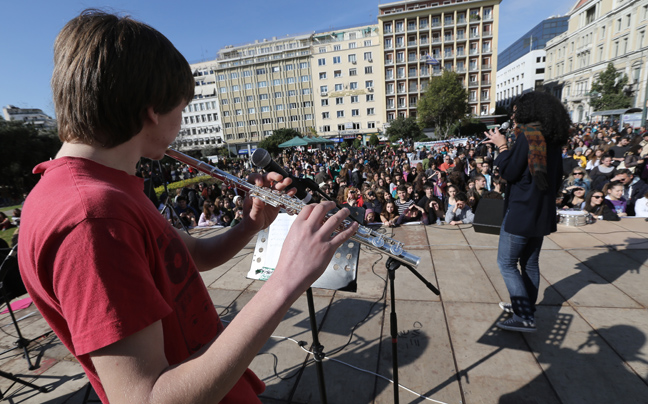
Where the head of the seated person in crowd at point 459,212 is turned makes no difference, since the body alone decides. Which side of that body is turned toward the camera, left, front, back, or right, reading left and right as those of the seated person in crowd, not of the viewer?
front

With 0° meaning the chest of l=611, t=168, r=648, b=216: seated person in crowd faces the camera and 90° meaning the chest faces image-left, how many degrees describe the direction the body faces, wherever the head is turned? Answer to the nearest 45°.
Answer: approximately 45°

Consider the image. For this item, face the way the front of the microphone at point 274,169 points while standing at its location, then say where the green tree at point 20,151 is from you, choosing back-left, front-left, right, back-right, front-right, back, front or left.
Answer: front-right

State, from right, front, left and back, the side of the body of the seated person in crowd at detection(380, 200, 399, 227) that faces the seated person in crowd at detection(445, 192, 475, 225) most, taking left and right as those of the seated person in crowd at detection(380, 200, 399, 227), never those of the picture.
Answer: left

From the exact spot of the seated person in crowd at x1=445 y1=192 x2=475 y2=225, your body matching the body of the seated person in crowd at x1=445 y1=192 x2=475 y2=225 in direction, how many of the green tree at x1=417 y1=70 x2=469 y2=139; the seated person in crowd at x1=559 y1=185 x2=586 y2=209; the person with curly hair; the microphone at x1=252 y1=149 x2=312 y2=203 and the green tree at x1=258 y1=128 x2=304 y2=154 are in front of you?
2

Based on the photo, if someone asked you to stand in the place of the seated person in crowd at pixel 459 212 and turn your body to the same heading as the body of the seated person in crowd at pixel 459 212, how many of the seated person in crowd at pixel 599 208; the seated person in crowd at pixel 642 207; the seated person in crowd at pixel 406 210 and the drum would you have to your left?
3

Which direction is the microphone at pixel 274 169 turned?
to the viewer's left

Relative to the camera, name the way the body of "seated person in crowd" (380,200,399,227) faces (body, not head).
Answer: toward the camera

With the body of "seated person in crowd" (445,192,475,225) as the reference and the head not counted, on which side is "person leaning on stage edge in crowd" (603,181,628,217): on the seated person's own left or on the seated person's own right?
on the seated person's own left

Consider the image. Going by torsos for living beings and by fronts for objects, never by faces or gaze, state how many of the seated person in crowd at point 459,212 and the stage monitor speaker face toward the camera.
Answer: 2

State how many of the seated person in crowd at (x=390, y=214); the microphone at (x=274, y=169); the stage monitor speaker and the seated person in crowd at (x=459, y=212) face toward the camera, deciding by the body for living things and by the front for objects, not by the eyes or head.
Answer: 3

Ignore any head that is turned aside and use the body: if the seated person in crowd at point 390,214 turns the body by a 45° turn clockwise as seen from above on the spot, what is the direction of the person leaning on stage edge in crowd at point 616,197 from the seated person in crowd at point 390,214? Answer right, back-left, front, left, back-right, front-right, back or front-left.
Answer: back-left
